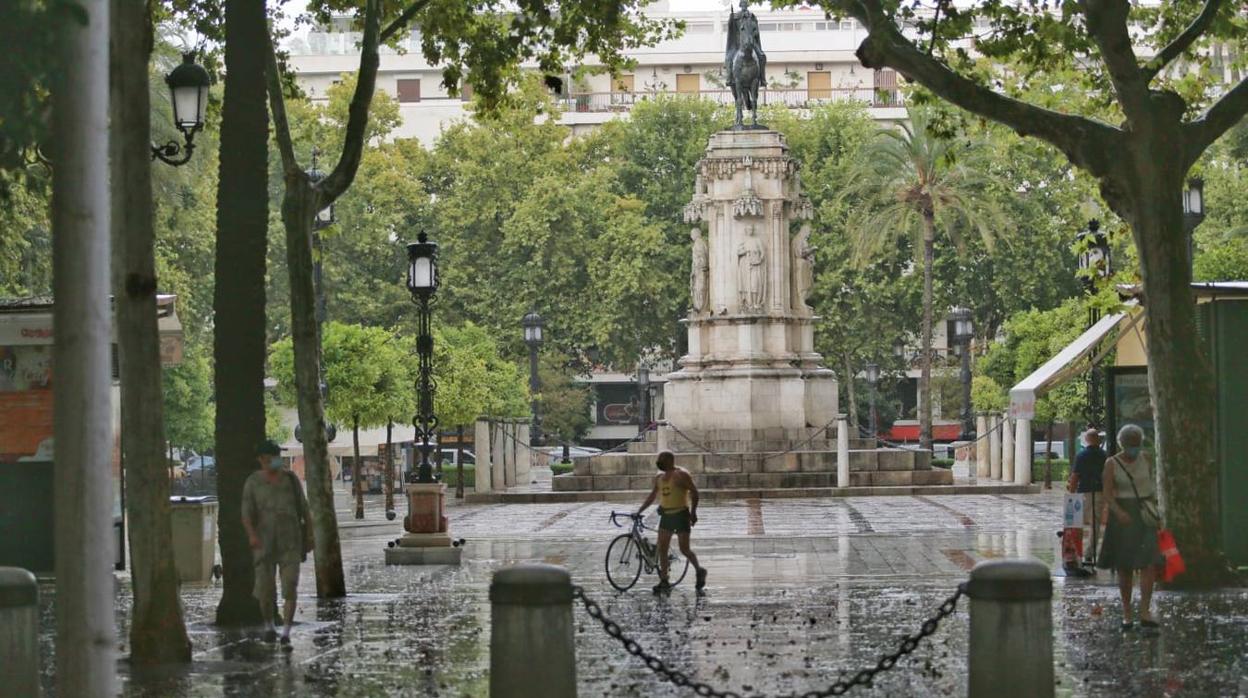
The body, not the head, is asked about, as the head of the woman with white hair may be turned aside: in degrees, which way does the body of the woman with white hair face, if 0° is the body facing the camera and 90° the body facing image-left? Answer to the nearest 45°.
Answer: approximately 0°

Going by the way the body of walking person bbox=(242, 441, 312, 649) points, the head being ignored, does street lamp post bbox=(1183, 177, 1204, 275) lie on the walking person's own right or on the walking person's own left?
on the walking person's own left

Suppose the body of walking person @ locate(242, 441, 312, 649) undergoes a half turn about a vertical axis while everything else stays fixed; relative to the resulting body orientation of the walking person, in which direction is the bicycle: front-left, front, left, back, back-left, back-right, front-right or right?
front-right

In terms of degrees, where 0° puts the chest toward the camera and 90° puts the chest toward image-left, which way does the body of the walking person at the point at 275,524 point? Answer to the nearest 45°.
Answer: approximately 0°

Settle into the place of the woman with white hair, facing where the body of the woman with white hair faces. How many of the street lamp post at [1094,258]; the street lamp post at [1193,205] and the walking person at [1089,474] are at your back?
3

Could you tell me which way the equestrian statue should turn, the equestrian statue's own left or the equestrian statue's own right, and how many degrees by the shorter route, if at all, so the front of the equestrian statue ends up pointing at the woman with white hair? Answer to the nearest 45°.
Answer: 0° — it already faces them

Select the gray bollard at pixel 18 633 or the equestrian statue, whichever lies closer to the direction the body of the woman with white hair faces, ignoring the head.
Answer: the gray bollard

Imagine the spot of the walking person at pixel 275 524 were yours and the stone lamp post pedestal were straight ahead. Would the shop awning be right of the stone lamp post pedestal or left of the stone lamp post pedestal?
right

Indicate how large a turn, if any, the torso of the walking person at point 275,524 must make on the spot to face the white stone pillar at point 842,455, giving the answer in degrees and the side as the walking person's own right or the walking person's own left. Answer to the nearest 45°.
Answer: approximately 135° to the walking person's own left

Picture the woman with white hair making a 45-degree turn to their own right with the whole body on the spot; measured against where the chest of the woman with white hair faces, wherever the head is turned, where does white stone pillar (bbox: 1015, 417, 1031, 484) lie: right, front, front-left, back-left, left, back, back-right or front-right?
back-right
